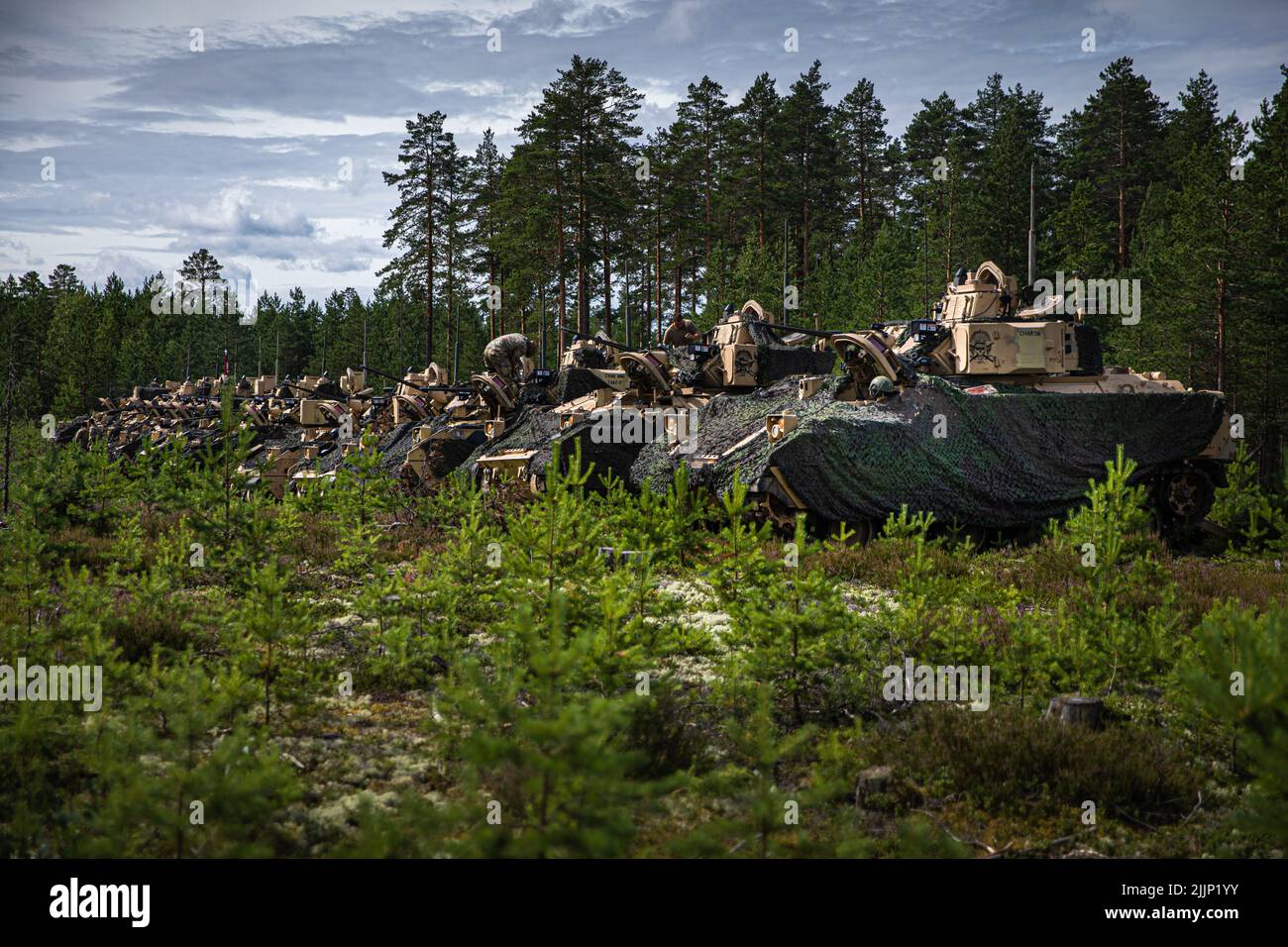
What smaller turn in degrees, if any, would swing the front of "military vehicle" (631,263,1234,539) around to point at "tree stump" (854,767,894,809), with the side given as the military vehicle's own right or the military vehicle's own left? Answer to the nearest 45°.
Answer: approximately 45° to the military vehicle's own left

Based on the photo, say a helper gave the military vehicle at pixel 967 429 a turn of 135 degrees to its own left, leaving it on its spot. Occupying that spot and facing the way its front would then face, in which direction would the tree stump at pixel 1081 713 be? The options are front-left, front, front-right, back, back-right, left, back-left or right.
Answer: right

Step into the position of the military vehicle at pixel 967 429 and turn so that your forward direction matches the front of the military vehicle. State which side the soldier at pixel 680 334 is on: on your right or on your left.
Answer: on your right

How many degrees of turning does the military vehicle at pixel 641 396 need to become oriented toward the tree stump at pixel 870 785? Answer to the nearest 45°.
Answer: approximately 45° to its left

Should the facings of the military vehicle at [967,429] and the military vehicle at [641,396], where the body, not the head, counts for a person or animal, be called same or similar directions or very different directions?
same or similar directions

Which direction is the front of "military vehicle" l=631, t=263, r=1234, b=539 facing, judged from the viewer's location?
facing the viewer and to the left of the viewer

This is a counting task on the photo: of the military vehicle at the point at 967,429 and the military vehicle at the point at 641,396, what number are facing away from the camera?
0
